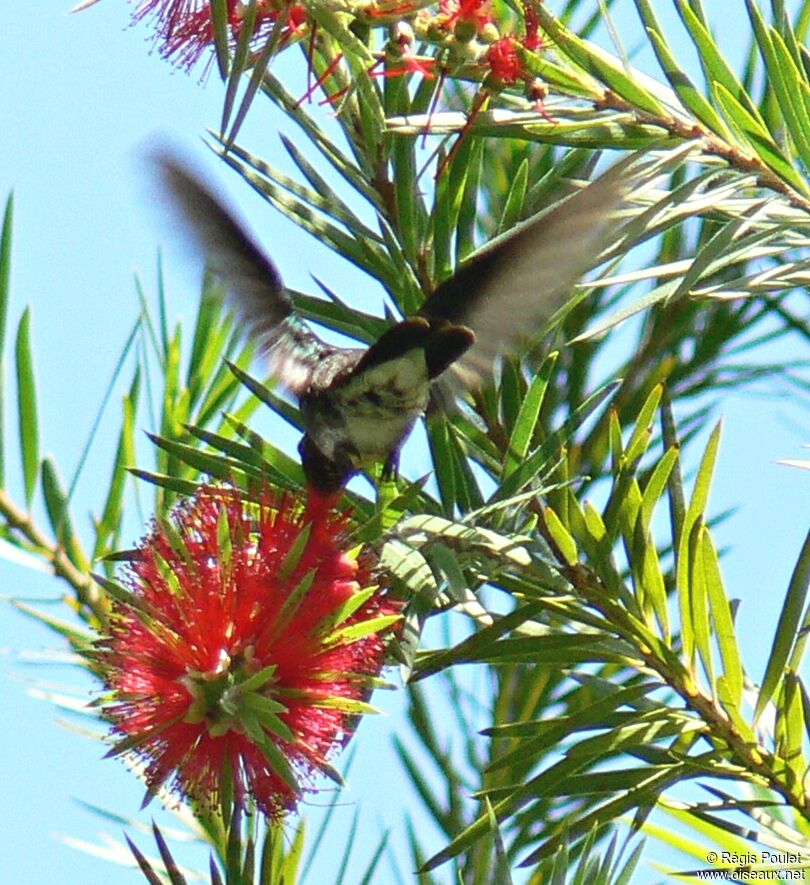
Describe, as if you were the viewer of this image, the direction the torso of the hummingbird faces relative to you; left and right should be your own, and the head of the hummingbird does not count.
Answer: facing away from the viewer and to the left of the viewer
